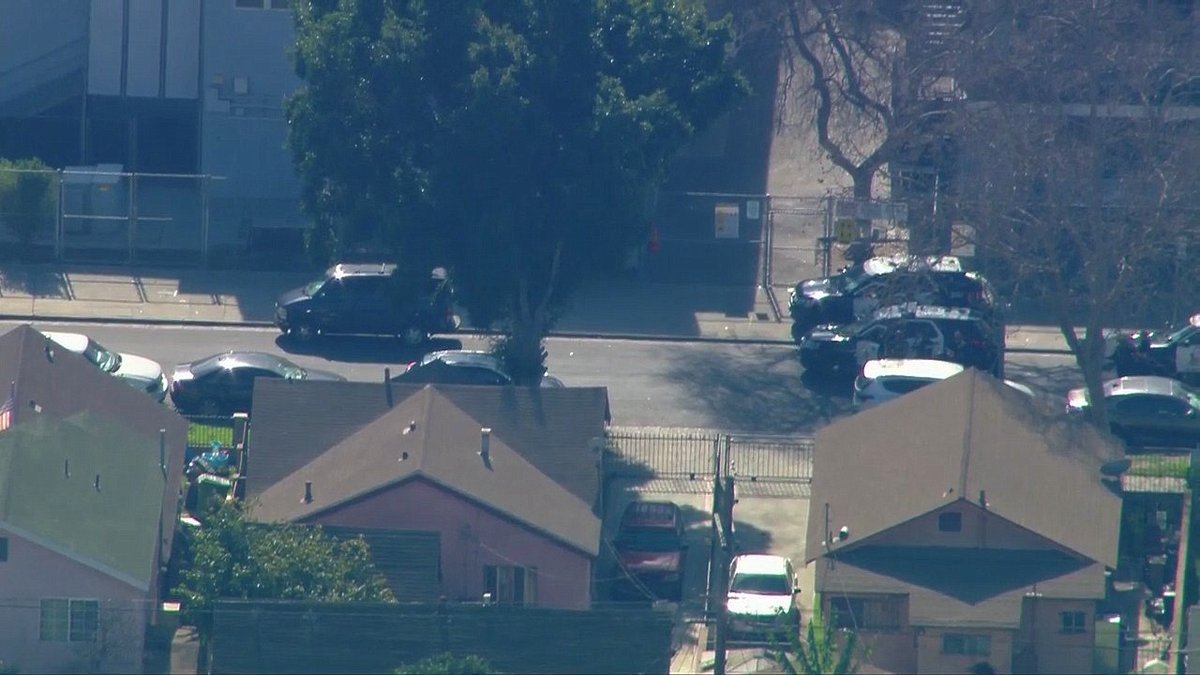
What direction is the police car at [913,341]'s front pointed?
to the viewer's left

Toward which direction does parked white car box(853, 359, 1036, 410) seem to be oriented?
to the viewer's right

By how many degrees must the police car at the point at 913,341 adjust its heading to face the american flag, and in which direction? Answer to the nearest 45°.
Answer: approximately 45° to its left

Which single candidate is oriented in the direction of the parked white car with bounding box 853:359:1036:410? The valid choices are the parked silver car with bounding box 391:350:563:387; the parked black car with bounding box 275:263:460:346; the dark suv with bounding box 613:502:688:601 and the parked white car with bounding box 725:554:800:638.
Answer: the parked silver car with bounding box 391:350:563:387

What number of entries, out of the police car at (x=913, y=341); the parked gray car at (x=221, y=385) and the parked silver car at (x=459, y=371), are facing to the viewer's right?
2

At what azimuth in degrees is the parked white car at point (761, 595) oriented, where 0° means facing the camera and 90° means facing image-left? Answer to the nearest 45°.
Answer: approximately 0°

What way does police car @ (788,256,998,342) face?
to the viewer's left

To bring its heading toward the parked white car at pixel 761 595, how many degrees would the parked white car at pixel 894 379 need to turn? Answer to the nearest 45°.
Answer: approximately 90° to its right

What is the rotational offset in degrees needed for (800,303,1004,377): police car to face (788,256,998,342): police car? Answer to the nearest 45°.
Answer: approximately 90° to its right

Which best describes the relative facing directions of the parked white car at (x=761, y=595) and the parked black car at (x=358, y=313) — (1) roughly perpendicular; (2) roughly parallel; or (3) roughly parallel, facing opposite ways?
roughly perpendicular

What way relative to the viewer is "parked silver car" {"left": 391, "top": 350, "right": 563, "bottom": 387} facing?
to the viewer's right

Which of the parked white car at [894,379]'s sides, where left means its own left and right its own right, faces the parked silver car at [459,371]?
back

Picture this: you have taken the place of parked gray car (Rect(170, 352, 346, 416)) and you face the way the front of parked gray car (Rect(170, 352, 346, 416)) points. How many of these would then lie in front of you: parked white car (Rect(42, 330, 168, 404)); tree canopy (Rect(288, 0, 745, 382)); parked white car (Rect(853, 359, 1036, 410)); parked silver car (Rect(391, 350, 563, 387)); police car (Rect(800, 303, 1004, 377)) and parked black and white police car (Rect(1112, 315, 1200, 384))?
5

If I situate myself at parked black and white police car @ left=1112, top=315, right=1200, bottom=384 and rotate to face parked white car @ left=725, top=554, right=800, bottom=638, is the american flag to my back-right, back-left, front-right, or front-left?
front-right

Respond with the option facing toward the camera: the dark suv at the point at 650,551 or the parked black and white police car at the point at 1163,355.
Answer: the dark suv

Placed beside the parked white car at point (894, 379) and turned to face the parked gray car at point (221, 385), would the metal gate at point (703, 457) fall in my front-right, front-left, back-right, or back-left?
front-left

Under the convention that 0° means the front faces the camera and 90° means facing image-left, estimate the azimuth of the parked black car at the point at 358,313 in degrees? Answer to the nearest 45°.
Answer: approximately 90°
